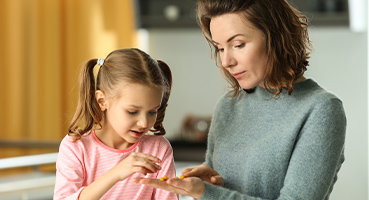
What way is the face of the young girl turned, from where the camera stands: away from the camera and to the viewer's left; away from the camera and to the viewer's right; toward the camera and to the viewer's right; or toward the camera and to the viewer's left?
toward the camera and to the viewer's right

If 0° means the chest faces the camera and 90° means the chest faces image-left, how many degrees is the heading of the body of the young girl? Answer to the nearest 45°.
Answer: approximately 315°

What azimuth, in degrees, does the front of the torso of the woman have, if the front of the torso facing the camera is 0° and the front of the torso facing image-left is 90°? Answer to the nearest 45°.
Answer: approximately 45°
